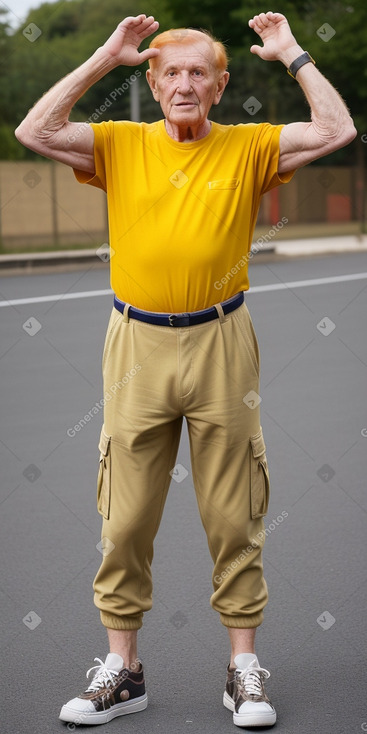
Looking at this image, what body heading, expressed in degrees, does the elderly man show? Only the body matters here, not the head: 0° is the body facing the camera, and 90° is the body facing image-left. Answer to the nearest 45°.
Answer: approximately 0°

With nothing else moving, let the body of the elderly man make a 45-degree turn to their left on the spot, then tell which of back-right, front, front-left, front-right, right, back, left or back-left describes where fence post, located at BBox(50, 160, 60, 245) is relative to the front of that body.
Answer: back-left
